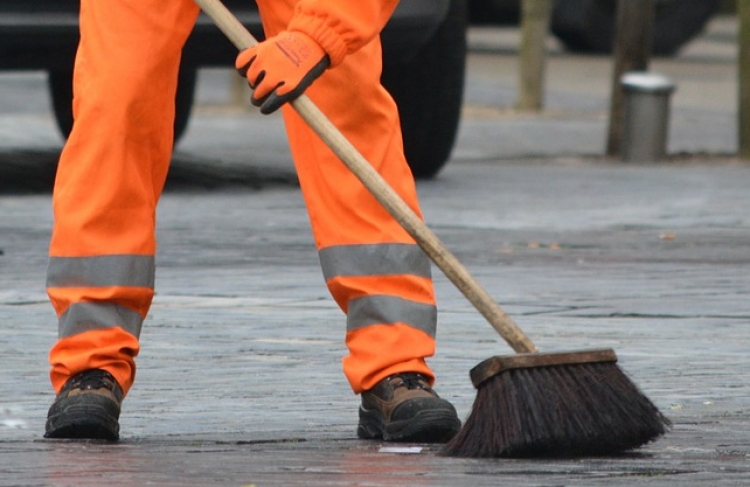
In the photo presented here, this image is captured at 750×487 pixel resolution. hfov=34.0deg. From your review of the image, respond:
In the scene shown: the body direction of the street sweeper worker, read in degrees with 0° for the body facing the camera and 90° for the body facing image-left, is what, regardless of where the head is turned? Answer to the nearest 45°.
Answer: approximately 0°

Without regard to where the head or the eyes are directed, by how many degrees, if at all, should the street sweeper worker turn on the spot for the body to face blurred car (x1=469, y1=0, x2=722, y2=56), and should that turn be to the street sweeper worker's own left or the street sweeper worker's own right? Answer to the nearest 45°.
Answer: approximately 180°

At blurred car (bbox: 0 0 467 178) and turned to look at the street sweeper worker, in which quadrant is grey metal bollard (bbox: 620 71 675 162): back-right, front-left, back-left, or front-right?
back-left

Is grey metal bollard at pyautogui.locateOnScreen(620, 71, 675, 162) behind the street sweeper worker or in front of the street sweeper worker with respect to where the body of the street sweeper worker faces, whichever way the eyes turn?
behind

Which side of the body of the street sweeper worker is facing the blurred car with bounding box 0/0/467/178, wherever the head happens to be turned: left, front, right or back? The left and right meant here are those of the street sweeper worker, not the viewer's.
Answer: back
